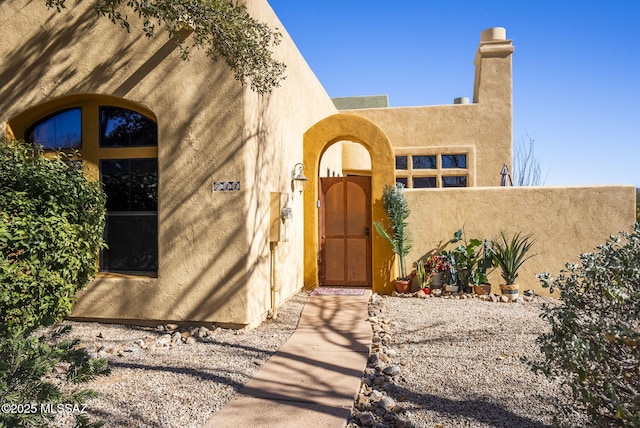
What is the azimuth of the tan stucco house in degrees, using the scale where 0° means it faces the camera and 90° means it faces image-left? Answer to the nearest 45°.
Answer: approximately 0°

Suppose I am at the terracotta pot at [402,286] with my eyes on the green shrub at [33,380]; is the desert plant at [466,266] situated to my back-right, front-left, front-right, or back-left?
back-left

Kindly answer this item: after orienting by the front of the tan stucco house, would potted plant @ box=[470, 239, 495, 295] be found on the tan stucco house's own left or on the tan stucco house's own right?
on the tan stucco house's own left

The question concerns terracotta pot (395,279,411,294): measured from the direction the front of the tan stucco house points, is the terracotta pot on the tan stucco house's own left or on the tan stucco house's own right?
on the tan stucco house's own left
